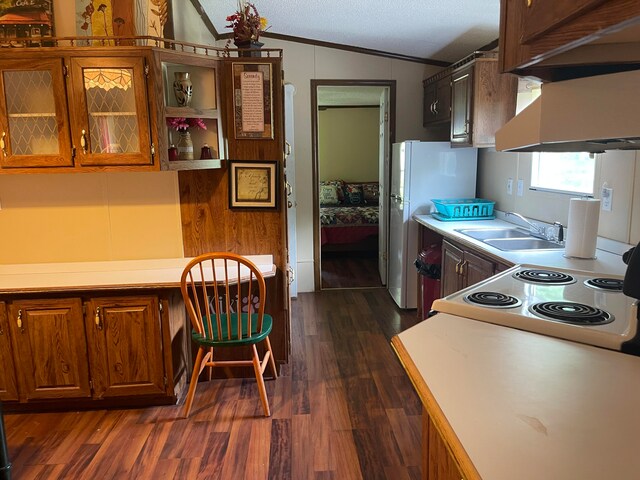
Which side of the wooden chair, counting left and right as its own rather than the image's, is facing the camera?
back

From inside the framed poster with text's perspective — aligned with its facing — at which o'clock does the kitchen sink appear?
The kitchen sink is roughly at 9 o'clock from the framed poster with text.

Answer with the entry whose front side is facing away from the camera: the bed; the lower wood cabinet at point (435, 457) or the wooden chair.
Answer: the wooden chair

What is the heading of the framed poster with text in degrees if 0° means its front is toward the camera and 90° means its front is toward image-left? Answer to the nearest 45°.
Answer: approximately 0°

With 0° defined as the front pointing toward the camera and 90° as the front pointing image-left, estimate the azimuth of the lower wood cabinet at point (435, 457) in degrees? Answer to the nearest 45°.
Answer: approximately 90°

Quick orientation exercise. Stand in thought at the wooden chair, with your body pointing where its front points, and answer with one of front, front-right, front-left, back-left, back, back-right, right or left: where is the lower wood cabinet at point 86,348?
left

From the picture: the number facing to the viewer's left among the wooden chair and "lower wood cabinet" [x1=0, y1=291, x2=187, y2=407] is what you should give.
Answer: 0

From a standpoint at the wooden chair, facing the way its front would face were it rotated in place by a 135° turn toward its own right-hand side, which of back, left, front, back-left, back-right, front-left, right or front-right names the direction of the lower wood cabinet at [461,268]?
front-left
